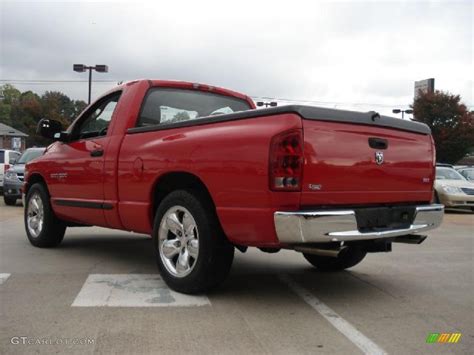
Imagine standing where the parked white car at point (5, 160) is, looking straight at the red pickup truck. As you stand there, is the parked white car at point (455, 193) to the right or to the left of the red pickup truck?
left

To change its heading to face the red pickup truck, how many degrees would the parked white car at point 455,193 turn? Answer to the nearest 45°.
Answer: approximately 45° to its right

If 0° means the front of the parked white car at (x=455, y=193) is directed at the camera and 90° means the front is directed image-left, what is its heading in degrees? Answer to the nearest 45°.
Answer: approximately 315°

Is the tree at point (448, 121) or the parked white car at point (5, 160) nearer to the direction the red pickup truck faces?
the parked white car

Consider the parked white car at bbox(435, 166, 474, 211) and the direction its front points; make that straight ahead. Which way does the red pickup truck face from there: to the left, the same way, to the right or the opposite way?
the opposite way

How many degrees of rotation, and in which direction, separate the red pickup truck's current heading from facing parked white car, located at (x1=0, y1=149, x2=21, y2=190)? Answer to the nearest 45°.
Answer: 0° — it already faces it

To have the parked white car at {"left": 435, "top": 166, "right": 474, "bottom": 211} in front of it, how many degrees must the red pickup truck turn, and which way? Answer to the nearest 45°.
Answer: approximately 90° to its right

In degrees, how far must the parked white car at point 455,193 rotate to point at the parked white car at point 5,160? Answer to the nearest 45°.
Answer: approximately 135° to its right

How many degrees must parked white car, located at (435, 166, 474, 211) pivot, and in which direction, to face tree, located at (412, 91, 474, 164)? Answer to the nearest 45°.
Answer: approximately 135° to its left

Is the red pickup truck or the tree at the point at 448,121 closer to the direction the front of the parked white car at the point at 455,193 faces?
the red pickup truck

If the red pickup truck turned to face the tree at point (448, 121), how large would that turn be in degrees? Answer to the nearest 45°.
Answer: approximately 90° to its right

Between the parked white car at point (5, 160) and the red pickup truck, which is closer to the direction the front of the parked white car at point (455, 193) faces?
the red pickup truck

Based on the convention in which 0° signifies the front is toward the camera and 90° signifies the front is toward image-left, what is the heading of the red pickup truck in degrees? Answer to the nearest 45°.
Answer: approximately 135°
